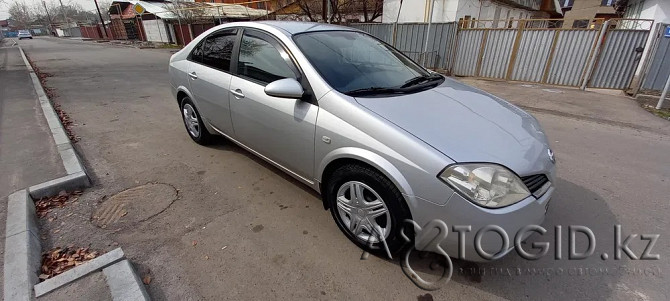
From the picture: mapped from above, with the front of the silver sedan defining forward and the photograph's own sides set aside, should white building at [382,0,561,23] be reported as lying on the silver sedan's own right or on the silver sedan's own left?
on the silver sedan's own left

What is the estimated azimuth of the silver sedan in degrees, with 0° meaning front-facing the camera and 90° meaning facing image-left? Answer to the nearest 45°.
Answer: approximately 315°

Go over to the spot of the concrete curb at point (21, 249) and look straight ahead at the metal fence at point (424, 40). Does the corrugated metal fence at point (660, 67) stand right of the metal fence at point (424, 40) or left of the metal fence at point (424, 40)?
right

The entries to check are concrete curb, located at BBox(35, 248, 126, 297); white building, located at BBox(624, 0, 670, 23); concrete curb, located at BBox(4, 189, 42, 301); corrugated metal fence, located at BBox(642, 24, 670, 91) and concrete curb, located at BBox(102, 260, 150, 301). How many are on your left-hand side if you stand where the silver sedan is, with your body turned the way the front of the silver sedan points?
2

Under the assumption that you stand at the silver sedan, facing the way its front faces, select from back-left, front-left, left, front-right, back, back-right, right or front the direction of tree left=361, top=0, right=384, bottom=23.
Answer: back-left

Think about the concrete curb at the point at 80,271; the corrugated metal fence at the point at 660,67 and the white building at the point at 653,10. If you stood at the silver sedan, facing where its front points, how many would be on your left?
2

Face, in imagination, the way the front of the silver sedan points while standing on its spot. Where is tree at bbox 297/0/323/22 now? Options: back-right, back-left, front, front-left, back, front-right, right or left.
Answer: back-left

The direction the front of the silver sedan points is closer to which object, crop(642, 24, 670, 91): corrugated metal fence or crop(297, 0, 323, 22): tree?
the corrugated metal fence

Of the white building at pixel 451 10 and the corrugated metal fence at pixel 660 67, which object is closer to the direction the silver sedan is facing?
the corrugated metal fence

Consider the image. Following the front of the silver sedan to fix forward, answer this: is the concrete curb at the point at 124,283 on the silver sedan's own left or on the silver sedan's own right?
on the silver sedan's own right

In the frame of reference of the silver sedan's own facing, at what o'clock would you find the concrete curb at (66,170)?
The concrete curb is roughly at 5 o'clock from the silver sedan.

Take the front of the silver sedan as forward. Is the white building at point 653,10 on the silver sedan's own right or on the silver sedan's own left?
on the silver sedan's own left

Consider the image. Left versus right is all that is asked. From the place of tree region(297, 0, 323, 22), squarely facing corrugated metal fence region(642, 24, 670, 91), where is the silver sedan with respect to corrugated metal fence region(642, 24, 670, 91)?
right

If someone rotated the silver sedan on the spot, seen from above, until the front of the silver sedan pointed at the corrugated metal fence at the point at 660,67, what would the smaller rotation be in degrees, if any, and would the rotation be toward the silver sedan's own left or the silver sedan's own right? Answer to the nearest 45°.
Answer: approximately 90° to the silver sedan's own left

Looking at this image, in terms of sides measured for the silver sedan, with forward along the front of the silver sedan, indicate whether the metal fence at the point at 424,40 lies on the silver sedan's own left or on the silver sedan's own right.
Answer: on the silver sedan's own left
